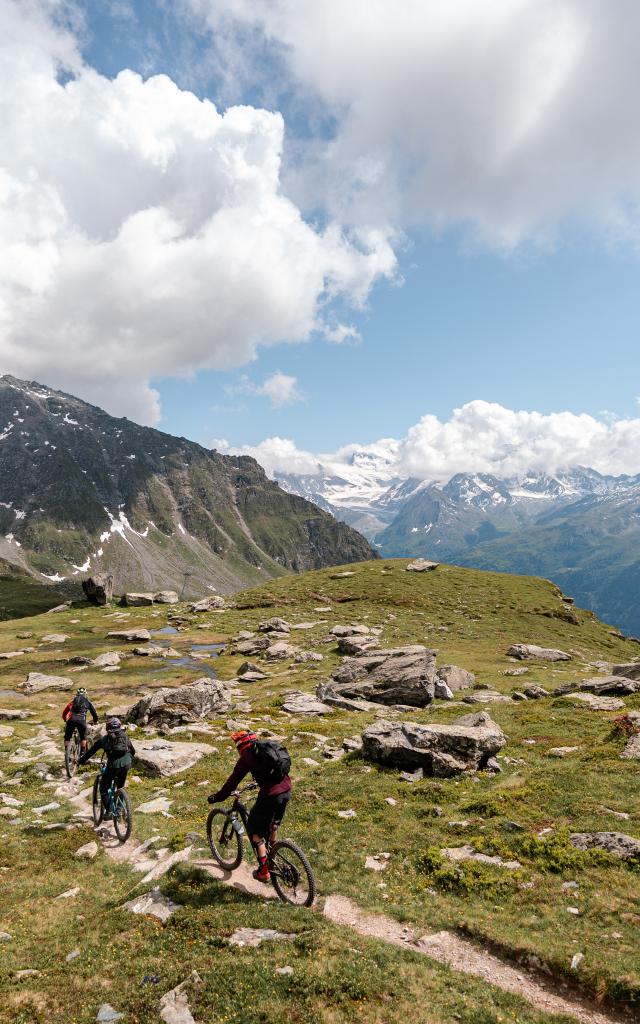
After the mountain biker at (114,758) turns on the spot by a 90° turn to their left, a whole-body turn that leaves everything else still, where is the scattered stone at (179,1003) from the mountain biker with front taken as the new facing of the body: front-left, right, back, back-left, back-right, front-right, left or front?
front-left

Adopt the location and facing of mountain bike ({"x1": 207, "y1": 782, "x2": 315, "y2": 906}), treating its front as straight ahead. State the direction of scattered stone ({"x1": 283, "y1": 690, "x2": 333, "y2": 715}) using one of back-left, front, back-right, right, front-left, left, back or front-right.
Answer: front-right

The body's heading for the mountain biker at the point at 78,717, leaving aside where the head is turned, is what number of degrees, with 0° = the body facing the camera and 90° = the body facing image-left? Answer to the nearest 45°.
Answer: approximately 180°

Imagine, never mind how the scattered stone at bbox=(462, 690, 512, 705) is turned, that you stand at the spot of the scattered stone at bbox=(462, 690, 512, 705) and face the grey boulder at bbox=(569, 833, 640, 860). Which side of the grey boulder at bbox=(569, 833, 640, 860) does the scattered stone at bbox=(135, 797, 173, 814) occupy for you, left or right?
right

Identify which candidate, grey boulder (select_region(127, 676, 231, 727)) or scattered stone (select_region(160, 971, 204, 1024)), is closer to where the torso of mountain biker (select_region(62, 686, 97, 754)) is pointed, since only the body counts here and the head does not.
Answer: the grey boulder
